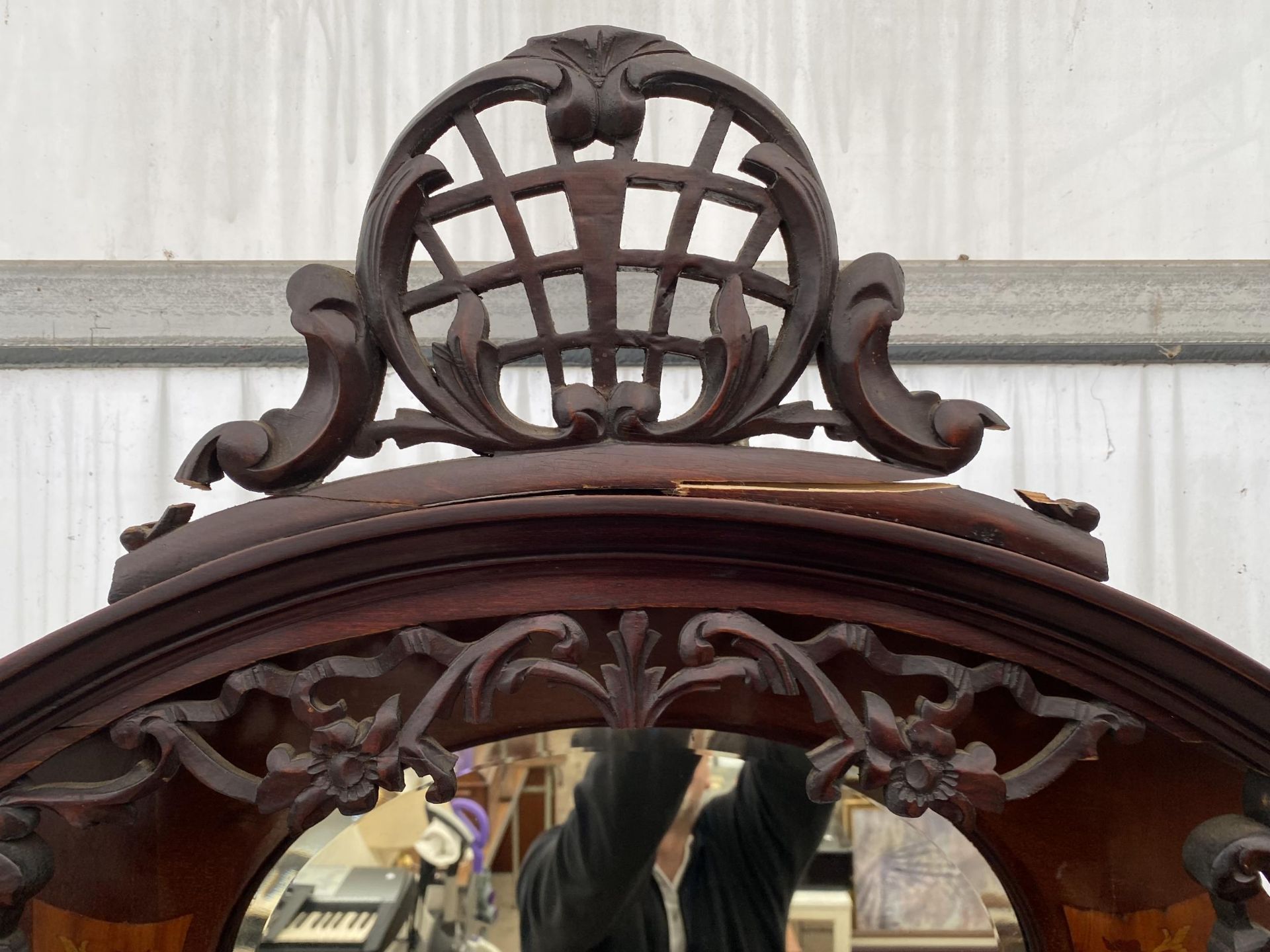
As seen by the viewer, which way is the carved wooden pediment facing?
toward the camera
